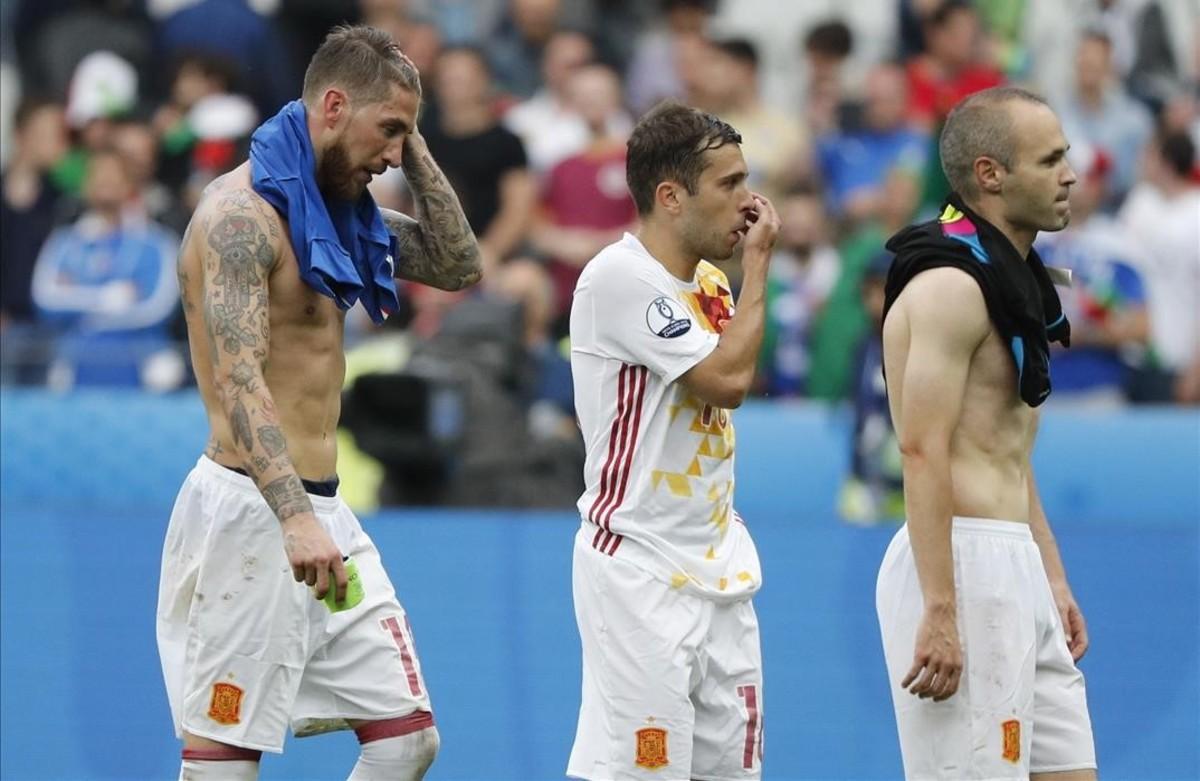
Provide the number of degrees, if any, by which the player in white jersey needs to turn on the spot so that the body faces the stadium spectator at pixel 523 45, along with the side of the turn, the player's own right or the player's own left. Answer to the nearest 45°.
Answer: approximately 135° to the player's own left

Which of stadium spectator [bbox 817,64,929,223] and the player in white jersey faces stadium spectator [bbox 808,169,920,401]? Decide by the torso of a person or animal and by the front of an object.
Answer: stadium spectator [bbox 817,64,929,223]

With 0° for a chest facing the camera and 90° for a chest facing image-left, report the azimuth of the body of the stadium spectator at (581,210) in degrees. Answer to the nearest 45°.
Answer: approximately 0°

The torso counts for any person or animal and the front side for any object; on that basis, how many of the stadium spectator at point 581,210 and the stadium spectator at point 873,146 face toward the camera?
2

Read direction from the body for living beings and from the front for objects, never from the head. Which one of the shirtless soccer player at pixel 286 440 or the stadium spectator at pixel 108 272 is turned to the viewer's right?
the shirtless soccer player
